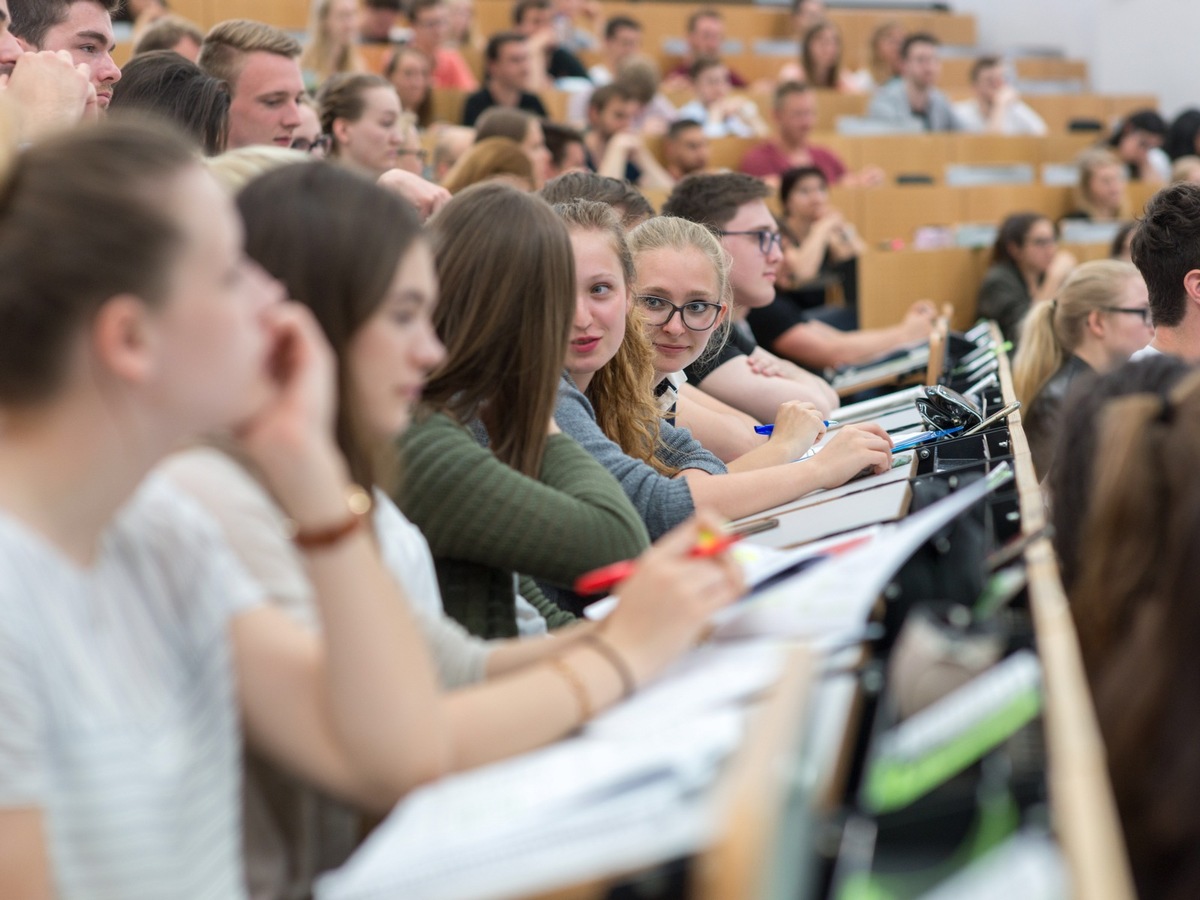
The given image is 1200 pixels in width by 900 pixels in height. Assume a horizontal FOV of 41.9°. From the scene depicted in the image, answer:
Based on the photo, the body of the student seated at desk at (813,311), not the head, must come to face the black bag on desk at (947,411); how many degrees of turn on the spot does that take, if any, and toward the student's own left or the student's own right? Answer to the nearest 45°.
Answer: approximately 45° to the student's own right

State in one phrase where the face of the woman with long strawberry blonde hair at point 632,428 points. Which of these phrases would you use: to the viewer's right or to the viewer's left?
to the viewer's left

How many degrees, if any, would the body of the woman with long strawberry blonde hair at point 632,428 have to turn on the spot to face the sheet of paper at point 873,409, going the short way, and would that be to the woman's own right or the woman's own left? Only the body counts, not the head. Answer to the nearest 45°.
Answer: approximately 90° to the woman's own left

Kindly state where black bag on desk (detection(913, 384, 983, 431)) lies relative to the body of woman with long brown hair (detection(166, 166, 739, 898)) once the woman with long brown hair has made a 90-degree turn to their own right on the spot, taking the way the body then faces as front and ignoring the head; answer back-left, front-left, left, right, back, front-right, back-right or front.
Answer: back-left

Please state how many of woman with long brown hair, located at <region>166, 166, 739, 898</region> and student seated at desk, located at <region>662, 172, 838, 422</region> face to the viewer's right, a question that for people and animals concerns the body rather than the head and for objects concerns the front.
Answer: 2

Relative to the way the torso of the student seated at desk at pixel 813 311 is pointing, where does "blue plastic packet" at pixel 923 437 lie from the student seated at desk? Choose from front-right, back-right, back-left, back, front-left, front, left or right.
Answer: front-right

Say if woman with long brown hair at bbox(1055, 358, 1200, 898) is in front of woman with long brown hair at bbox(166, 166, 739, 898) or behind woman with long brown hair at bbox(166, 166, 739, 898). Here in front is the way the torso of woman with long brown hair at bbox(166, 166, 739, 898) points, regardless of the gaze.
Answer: in front

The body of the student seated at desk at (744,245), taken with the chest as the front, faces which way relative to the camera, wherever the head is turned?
to the viewer's right
